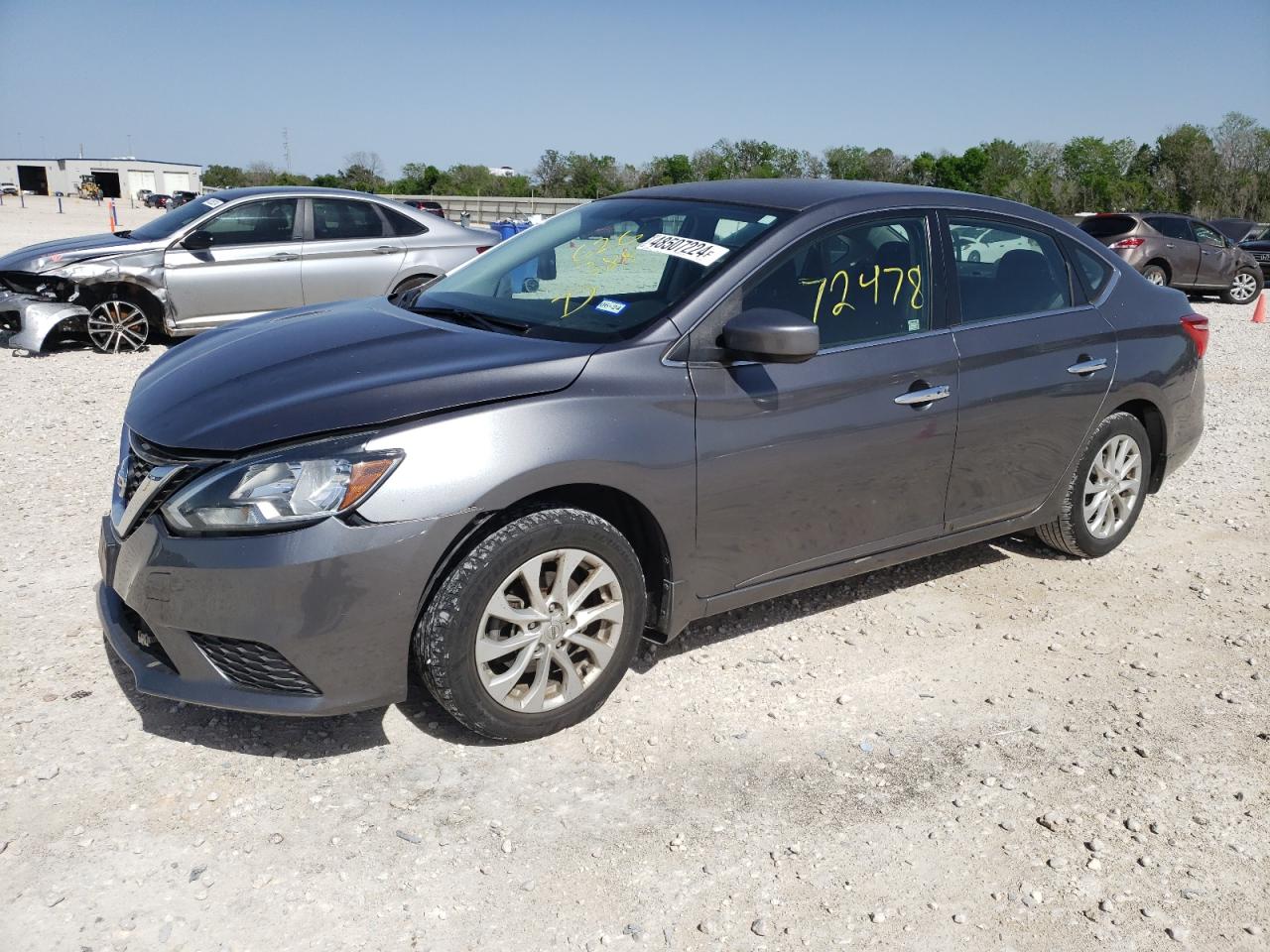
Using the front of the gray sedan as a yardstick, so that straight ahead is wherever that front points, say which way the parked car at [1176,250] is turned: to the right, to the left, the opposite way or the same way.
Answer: the opposite way

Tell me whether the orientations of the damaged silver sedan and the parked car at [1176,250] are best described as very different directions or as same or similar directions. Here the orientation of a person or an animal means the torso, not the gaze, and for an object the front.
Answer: very different directions

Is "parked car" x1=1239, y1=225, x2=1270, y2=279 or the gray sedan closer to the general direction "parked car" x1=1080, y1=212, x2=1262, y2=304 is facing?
the parked car

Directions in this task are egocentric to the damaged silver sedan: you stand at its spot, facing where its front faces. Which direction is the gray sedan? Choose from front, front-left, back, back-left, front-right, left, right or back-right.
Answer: left

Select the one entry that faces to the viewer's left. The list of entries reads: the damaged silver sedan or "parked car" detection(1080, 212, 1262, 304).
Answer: the damaged silver sedan

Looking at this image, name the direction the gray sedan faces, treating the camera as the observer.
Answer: facing the viewer and to the left of the viewer

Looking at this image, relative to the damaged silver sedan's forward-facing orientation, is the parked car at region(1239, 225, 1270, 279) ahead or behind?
behind

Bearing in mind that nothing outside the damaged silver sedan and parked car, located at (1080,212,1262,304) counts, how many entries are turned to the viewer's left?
1

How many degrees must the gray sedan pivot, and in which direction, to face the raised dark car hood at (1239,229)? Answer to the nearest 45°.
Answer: approximately 180°

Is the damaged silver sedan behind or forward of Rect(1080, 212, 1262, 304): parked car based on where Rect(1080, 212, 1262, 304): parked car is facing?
behind

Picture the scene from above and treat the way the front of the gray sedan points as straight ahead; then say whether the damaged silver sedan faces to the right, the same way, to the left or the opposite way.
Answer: the same way

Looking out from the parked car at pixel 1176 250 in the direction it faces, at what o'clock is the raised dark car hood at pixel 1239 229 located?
the raised dark car hood at pixel 1239 229 is roughly at 11 o'clock from the parked car at pixel 1176 250.

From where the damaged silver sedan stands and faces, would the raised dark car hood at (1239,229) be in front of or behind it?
behind

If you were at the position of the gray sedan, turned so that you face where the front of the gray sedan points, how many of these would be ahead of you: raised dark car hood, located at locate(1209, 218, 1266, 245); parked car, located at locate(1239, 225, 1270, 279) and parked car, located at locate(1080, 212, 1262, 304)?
0

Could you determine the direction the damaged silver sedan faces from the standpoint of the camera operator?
facing to the left of the viewer

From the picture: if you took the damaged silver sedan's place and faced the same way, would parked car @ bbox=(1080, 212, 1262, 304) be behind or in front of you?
behind
